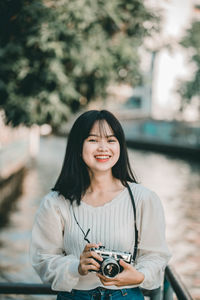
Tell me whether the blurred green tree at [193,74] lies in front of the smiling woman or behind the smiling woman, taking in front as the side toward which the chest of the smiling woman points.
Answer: behind

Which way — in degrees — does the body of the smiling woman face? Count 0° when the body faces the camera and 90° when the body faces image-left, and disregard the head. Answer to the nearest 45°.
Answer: approximately 0°

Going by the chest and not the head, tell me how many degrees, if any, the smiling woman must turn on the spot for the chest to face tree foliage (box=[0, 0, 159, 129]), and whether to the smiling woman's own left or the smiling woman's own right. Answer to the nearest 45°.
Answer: approximately 180°
